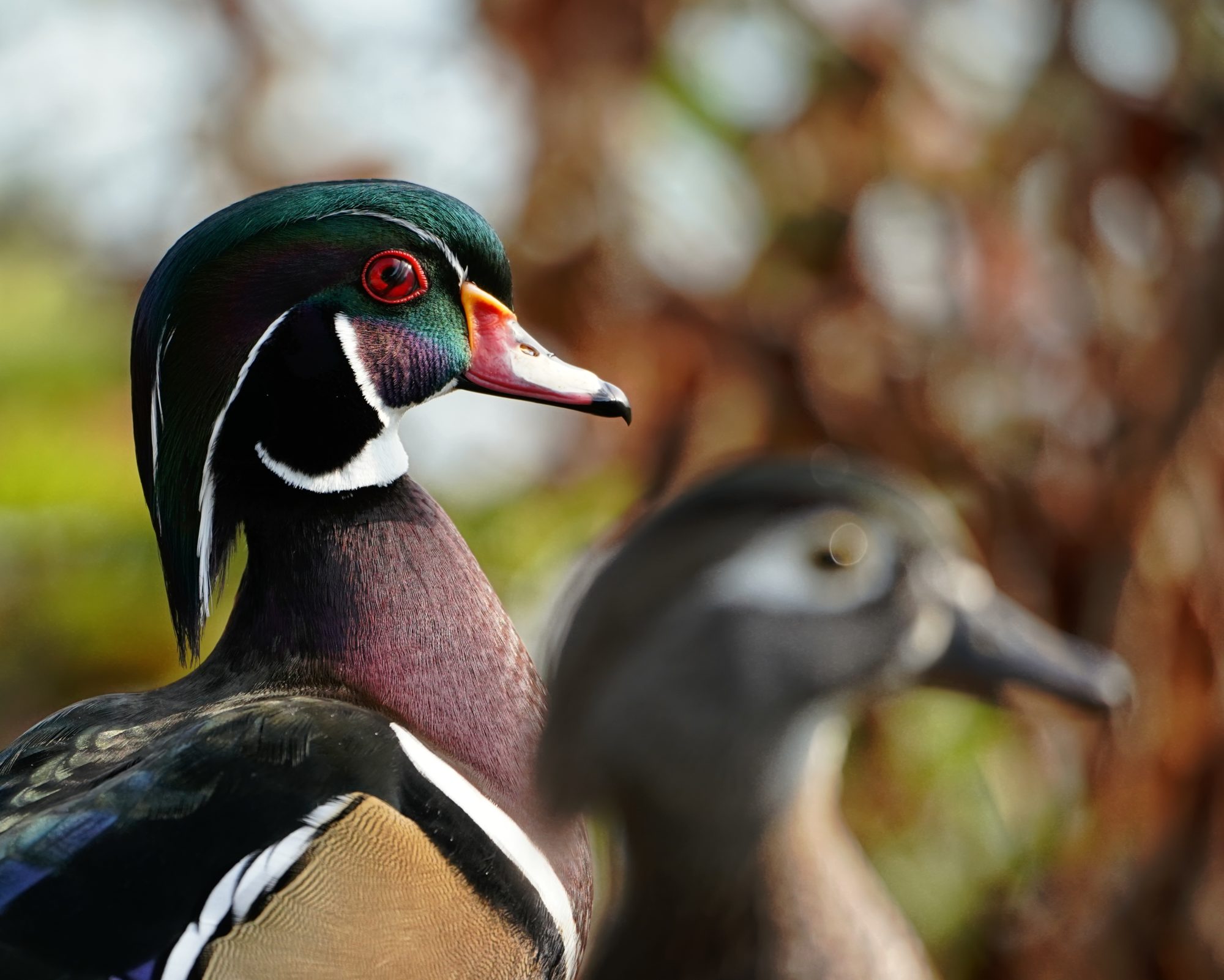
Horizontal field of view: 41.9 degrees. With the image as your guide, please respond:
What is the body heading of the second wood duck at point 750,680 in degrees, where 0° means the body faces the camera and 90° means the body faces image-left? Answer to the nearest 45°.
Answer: approximately 270°

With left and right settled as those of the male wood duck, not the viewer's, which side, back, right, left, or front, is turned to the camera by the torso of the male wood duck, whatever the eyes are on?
right

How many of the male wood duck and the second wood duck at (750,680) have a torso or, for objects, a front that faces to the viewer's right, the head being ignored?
2

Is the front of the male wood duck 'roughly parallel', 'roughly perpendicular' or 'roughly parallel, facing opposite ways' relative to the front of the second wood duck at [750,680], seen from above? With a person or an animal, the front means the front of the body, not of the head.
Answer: roughly parallel
